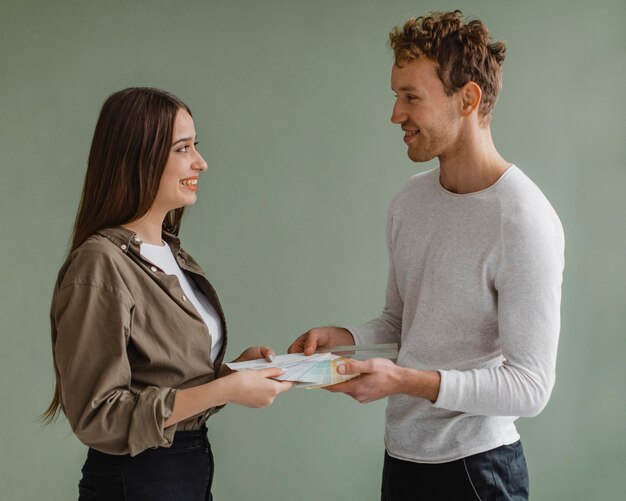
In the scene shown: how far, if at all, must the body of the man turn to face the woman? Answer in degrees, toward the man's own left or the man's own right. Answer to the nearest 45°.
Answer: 0° — they already face them

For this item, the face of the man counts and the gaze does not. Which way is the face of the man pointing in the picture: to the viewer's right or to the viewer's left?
to the viewer's left

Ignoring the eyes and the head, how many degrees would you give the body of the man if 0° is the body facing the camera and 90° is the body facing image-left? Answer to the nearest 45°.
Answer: approximately 45°

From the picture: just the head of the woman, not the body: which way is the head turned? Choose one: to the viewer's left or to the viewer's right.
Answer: to the viewer's right
